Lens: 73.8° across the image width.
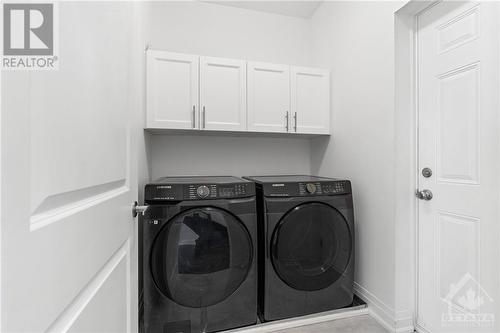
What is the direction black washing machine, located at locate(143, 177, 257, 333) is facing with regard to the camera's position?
facing the viewer

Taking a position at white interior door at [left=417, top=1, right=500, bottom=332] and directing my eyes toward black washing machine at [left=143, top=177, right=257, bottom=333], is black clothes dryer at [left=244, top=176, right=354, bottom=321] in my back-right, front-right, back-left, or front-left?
front-right

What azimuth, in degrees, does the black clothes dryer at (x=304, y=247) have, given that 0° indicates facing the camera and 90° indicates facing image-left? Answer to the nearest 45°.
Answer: approximately 315°

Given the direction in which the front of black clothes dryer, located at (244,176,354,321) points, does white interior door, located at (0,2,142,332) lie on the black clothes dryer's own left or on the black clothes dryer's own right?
on the black clothes dryer's own right

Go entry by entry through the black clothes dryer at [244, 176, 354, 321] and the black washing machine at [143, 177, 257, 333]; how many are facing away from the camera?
0

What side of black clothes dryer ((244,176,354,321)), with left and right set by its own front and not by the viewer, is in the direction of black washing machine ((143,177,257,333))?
right

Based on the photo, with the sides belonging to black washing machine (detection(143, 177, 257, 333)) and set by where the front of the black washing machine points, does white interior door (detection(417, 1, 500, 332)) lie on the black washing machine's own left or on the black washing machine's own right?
on the black washing machine's own left
